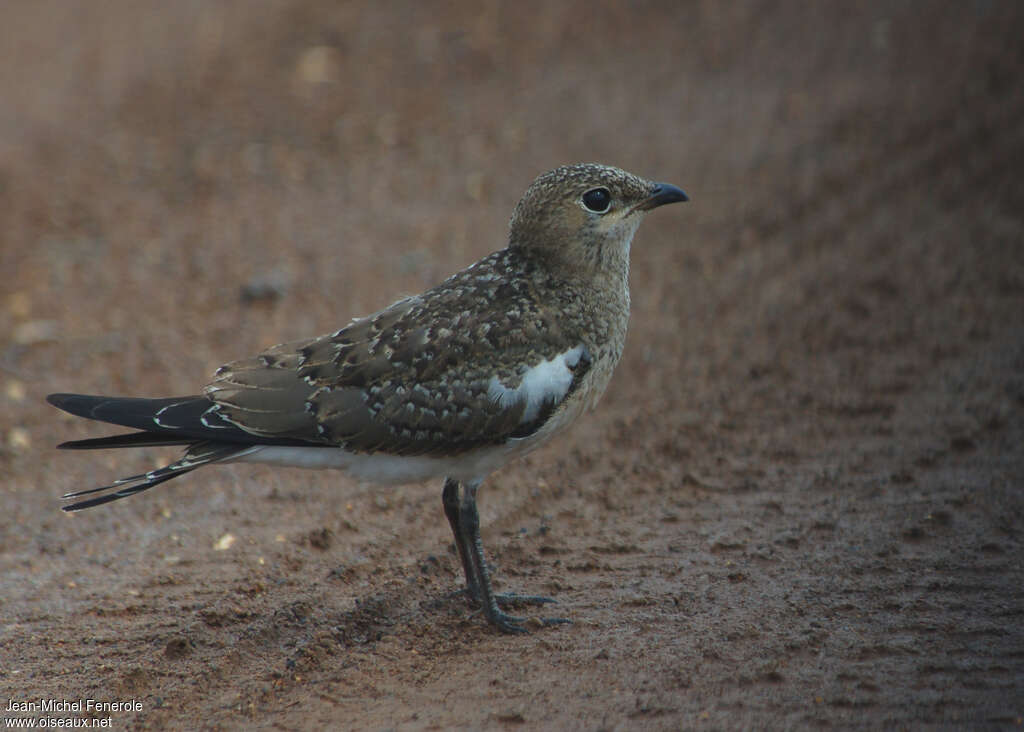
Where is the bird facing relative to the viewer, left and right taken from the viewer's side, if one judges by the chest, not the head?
facing to the right of the viewer
